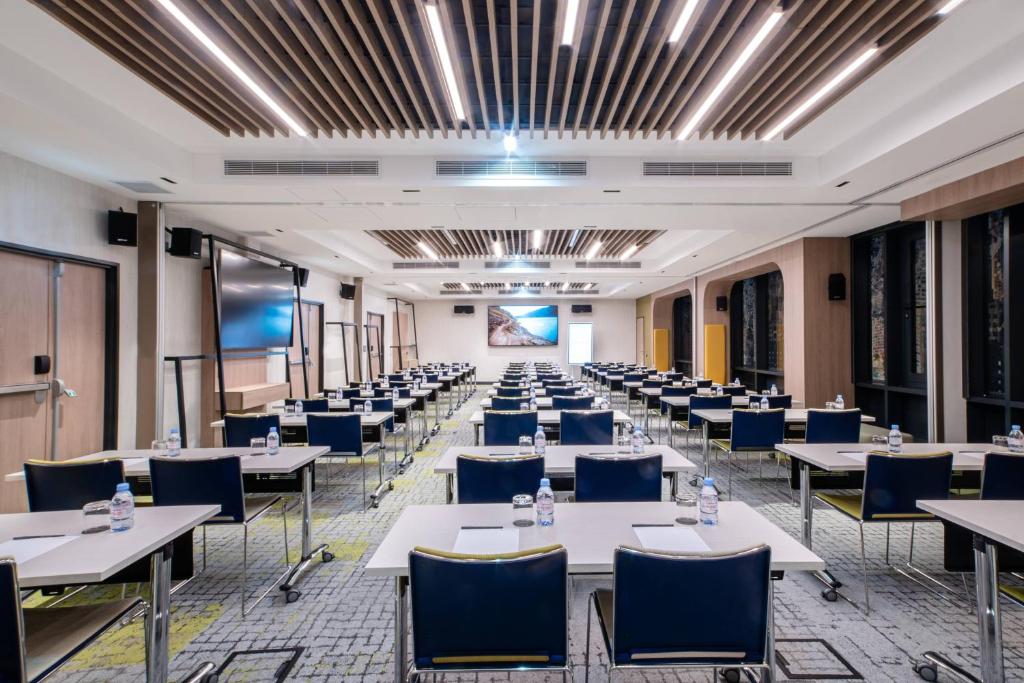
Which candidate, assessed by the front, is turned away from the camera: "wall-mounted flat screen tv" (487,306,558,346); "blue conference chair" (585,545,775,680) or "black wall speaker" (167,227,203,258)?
the blue conference chair

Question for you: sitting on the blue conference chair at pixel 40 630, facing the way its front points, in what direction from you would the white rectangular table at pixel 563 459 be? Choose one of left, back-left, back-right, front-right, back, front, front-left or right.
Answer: front-right

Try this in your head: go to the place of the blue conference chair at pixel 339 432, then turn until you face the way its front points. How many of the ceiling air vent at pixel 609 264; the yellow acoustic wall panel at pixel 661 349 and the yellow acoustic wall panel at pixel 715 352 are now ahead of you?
3

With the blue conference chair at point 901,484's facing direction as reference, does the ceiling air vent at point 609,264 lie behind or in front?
in front

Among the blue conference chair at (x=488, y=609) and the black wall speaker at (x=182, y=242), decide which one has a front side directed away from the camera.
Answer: the blue conference chair

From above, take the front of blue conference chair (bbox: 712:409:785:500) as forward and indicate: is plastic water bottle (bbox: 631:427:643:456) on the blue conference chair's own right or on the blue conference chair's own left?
on the blue conference chair's own left

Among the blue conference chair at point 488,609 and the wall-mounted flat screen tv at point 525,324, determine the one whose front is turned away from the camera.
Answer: the blue conference chair

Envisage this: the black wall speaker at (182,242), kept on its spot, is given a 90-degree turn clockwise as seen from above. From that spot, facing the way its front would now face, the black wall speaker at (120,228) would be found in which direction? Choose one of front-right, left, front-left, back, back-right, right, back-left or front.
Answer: front

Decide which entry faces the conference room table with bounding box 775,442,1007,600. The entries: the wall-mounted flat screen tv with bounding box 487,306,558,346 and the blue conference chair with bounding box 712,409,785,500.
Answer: the wall-mounted flat screen tv

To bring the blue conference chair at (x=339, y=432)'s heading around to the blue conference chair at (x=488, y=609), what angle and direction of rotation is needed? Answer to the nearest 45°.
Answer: approximately 135° to its right

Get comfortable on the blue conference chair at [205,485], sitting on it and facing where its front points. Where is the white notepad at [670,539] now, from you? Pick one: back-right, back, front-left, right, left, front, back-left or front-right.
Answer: right

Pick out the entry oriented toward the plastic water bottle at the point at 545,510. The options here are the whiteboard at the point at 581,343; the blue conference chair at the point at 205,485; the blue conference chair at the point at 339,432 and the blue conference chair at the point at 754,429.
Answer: the whiteboard

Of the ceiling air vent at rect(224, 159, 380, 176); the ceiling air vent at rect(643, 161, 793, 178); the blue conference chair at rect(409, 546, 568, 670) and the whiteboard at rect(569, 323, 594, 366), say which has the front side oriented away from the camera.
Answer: the blue conference chair

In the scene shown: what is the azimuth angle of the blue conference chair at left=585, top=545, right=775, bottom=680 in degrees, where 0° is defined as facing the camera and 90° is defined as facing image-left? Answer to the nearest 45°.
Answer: approximately 180°
